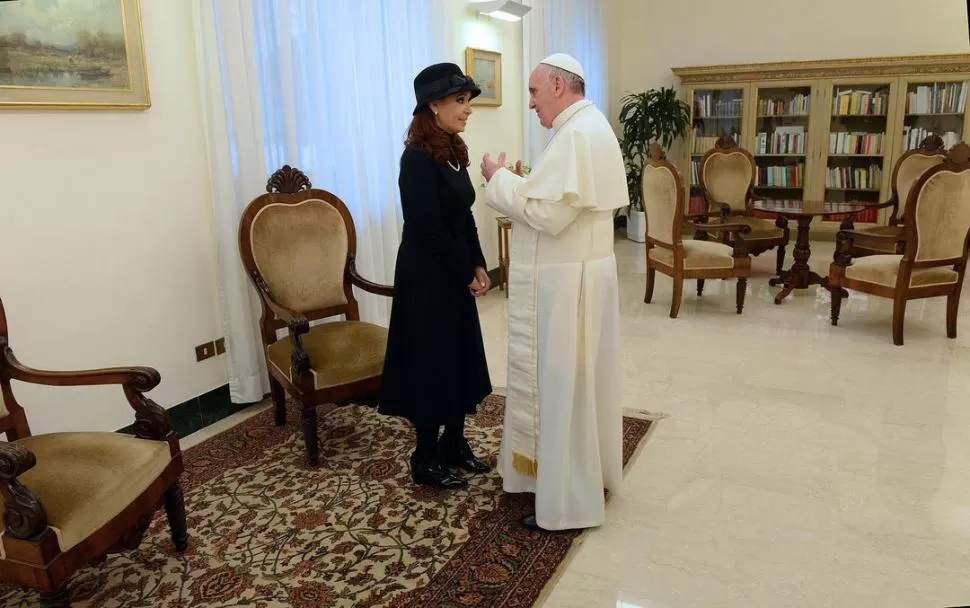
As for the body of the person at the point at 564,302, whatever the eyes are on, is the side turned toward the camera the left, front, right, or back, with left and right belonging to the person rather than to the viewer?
left

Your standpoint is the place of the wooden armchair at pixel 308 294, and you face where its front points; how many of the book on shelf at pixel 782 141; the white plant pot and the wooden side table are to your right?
0

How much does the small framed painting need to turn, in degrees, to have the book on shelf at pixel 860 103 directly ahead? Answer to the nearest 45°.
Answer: approximately 90° to its left

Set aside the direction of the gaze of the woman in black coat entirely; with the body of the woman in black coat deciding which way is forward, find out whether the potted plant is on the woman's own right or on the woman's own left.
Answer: on the woman's own left

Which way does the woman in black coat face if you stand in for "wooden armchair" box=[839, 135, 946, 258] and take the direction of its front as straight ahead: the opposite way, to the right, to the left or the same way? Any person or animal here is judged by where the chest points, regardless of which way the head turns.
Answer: the opposite way

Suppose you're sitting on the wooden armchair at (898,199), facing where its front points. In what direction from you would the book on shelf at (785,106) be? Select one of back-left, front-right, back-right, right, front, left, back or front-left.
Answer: right

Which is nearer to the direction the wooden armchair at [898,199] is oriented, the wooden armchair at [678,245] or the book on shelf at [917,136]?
the wooden armchair

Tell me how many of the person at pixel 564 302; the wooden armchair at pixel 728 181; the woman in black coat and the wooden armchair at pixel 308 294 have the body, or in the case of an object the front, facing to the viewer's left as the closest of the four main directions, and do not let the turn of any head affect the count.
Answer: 1

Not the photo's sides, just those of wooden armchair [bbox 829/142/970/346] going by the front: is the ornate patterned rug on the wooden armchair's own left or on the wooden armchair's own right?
on the wooden armchair's own left

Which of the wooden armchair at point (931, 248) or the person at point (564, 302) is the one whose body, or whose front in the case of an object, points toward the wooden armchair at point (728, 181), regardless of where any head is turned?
the wooden armchair at point (931, 248)

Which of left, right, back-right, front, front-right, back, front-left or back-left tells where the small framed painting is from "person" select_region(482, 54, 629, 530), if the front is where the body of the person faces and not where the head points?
right

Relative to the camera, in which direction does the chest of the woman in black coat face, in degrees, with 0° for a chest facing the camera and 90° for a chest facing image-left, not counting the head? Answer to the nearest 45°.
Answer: approximately 270°

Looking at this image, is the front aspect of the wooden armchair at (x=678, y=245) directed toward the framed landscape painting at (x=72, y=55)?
no

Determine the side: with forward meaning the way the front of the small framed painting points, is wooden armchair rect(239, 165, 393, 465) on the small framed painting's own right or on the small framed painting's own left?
on the small framed painting's own right

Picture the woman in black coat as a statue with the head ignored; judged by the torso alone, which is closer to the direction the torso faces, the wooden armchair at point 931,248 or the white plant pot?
the wooden armchair

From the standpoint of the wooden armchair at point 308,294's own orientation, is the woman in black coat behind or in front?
in front

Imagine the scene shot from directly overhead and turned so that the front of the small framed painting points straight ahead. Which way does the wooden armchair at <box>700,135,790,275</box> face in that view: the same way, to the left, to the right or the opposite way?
the same way

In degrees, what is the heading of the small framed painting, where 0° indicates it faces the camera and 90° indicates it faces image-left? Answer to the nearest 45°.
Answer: approximately 315°

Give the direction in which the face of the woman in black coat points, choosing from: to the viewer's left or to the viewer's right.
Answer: to the viewer's right
